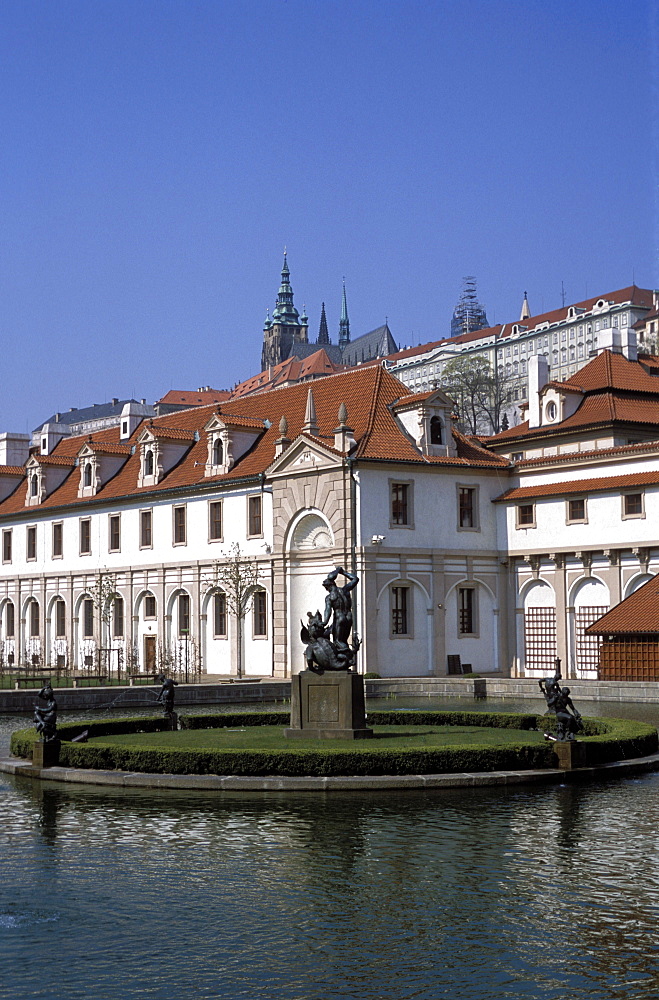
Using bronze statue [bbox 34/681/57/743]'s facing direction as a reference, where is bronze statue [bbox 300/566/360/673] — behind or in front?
behind

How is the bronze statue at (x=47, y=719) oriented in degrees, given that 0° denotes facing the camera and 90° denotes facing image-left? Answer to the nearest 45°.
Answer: approximately 90°

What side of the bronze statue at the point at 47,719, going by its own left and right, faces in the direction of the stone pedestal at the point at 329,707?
back
